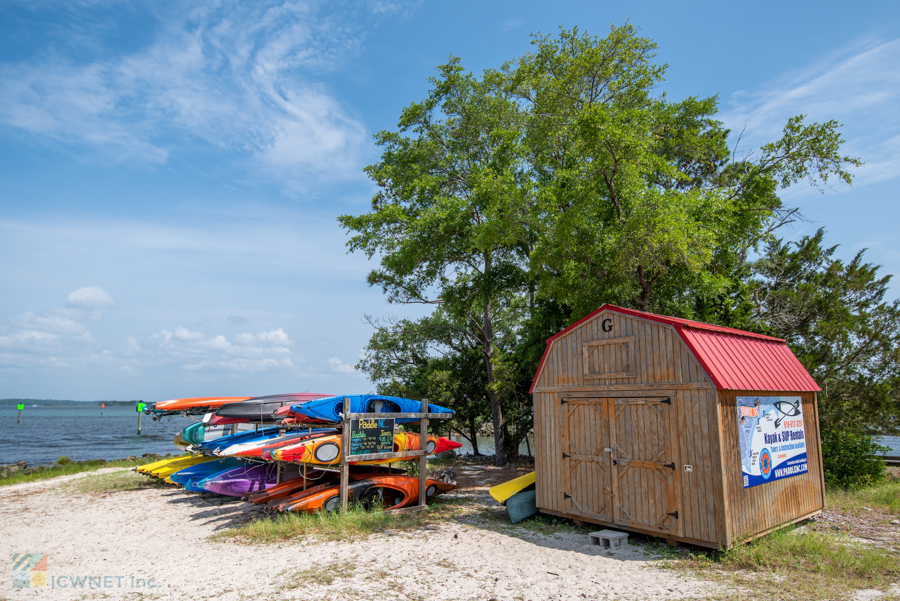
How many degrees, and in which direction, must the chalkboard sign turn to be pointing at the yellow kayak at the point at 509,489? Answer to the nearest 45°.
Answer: approximately 90° to its left

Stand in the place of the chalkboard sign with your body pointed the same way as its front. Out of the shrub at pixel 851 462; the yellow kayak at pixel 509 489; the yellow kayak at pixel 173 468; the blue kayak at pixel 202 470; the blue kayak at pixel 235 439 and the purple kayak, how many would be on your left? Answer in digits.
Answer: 2

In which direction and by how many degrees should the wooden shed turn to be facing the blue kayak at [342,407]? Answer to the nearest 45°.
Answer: approximately 45° to its right

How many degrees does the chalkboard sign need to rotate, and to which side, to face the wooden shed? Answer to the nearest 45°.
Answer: approximately 45° to its left

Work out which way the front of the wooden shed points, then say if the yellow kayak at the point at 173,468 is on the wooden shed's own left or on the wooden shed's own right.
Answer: on the wooden shed's own right

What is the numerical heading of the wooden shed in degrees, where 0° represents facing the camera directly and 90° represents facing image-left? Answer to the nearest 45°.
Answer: approximately 45°

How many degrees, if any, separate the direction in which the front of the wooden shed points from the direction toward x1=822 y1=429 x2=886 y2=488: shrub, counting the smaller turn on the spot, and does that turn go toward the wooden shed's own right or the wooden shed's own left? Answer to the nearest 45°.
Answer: approximately 180°

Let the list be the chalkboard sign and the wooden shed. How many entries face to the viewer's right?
0

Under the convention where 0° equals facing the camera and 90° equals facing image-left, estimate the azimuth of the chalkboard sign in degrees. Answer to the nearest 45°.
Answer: approximately 0°

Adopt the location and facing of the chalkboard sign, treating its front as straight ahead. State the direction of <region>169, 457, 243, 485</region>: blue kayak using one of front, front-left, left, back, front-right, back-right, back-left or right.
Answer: back-right
